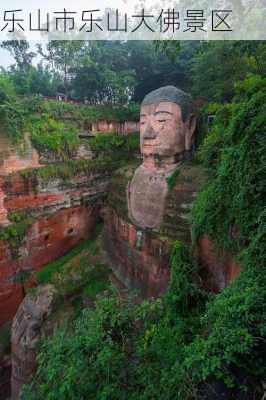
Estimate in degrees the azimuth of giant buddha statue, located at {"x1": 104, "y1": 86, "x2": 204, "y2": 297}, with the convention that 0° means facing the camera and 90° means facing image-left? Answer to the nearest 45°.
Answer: approximately 45°
